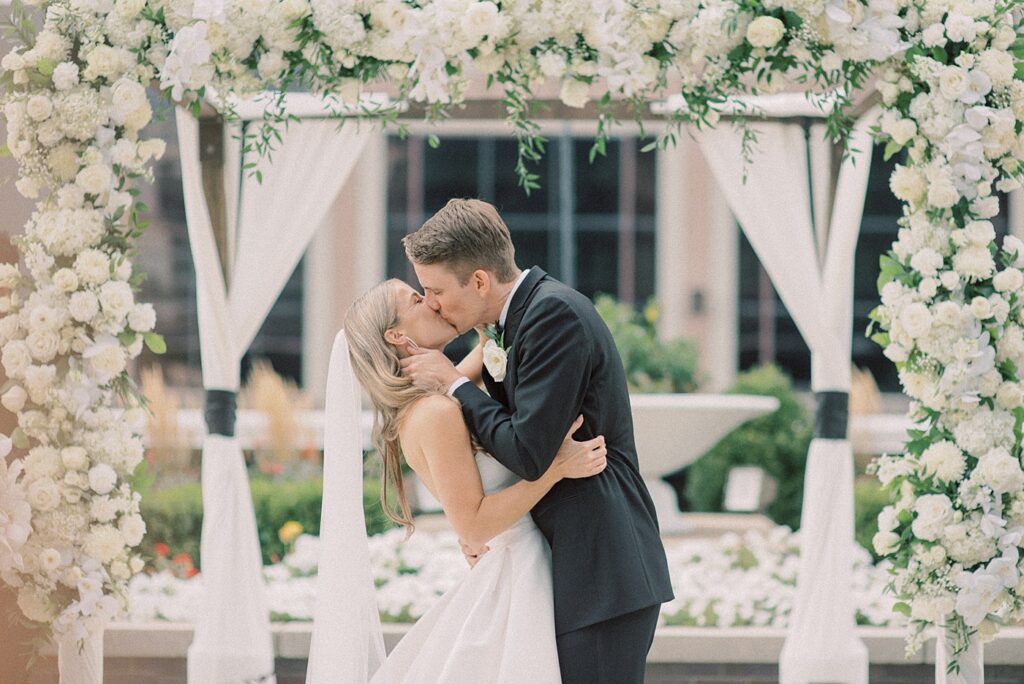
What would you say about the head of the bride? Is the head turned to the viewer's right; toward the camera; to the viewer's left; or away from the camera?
to the viewer's right

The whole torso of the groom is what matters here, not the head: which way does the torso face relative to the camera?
to the viewer's left

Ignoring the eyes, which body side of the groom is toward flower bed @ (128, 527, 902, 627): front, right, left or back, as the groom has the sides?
right

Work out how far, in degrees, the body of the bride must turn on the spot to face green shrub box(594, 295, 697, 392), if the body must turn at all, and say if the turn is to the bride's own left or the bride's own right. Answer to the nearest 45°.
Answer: approximately 90° to the bride's own left

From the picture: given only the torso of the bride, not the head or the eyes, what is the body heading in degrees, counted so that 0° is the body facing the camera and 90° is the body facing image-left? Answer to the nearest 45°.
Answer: approximately 270°

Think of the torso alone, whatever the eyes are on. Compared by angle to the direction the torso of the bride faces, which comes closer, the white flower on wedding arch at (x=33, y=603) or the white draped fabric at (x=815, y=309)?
the white draped fabric

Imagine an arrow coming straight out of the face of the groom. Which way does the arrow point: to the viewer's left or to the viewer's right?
to the viewer's left

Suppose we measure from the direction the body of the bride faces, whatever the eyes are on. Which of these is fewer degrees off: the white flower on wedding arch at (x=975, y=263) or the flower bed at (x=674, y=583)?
the white flower on wedding arch

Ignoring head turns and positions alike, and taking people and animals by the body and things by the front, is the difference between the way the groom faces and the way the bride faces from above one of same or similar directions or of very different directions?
very different directions
